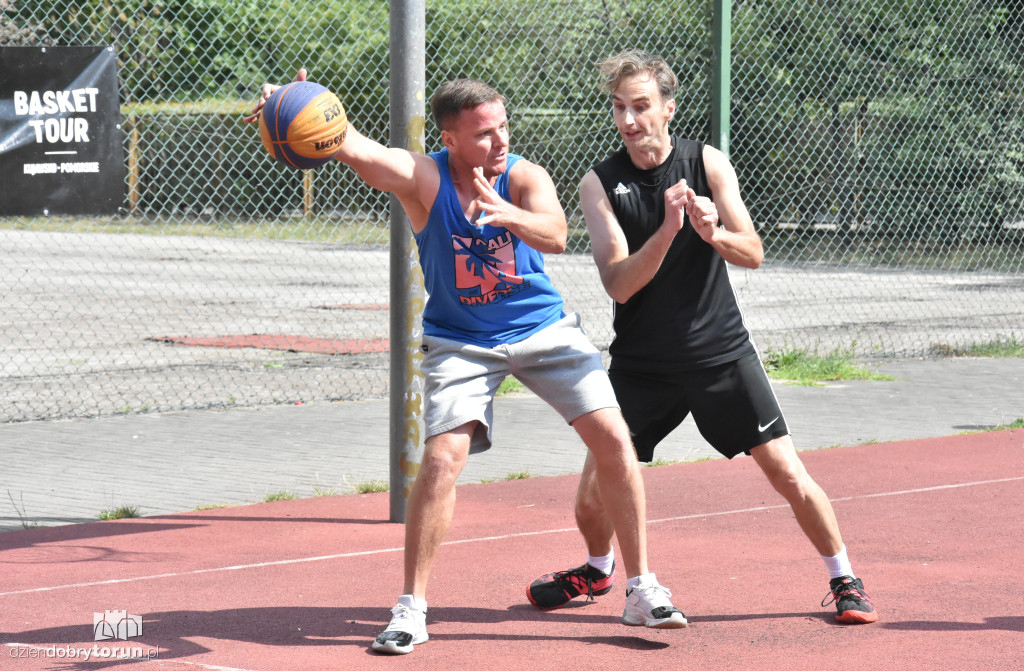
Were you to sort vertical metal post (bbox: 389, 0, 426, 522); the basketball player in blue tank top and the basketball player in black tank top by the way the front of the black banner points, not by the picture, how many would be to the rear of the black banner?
0

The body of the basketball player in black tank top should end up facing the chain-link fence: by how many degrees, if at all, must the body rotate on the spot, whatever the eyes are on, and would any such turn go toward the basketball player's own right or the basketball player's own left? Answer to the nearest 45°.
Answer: approximately 180°

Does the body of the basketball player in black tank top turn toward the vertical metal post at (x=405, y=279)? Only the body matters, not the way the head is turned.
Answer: no

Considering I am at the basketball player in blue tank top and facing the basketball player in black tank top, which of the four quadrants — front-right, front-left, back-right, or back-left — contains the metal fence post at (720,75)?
front-left

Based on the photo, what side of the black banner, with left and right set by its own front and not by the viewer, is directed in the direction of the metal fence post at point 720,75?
left

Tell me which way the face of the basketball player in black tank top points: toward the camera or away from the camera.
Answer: toward the camera

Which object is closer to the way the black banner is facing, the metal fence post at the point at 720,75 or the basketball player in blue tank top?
the basketball player in blue tank top

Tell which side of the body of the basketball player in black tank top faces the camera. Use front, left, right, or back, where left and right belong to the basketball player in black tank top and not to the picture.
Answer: front

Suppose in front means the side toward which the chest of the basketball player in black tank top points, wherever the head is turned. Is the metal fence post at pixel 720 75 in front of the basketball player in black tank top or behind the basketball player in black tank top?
behind

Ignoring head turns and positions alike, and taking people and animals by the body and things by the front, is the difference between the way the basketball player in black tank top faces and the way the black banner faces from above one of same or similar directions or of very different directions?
same or similar directions

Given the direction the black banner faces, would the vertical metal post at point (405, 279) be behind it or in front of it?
in front

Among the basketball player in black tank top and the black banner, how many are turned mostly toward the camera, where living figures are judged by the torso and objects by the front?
2

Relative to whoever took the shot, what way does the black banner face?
facing the viewer

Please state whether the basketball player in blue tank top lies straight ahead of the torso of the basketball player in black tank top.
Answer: no
